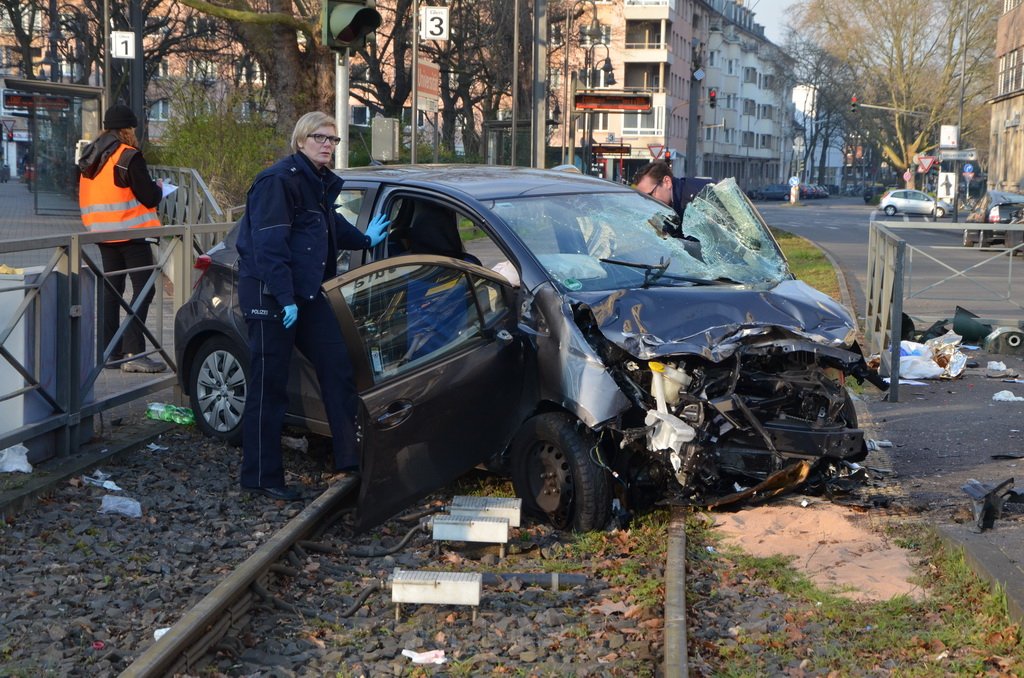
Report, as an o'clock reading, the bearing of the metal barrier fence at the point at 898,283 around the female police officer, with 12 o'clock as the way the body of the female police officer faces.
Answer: The metal barrier fence is roughly at 9 o'clock from the female police officer.

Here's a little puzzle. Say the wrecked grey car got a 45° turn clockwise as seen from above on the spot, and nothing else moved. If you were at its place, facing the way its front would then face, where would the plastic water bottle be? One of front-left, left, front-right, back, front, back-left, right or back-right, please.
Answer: back-right

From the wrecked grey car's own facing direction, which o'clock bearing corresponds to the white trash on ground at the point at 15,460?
The white trash on ground is roughly at 5 o'clock from the wrecked grey car.

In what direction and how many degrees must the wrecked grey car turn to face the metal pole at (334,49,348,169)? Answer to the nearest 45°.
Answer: approximately 135° to its left

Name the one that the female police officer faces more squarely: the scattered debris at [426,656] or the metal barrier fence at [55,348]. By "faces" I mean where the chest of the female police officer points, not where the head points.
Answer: the scattered debris

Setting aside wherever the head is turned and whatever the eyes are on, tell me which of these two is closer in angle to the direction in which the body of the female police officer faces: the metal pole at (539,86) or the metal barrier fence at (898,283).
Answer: the metal barrier fence

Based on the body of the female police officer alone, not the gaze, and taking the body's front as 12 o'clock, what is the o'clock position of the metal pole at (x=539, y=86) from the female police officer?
The metal pole is roughly at 8 o'clock from the female police officer.

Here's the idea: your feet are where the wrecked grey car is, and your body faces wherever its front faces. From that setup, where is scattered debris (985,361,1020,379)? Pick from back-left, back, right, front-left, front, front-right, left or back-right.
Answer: left

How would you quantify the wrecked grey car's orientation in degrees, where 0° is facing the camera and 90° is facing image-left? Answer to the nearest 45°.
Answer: approximately 315°

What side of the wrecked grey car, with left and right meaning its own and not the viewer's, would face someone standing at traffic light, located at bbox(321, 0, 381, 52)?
back

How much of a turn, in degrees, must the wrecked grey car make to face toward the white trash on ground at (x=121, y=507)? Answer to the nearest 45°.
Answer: approximately 135° to its right

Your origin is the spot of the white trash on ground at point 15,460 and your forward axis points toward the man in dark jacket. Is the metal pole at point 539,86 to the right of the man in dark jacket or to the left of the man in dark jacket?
left
